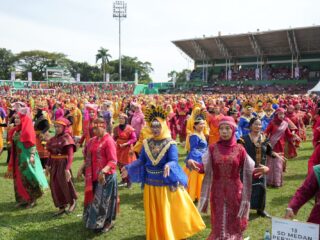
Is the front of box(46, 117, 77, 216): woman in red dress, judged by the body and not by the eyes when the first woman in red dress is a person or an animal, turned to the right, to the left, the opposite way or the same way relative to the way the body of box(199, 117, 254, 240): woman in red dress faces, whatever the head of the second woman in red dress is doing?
the same way

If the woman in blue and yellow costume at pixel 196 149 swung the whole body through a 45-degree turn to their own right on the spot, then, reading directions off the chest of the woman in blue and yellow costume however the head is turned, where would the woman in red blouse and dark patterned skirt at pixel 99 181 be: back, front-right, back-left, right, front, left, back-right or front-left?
front-right

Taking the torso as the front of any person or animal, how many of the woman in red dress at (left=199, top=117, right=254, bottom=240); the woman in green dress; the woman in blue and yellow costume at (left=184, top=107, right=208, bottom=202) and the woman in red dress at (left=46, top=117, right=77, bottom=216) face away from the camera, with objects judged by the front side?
0

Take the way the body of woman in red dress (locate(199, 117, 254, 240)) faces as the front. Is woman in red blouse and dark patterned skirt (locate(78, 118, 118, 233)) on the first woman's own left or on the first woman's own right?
on the first woman's own right

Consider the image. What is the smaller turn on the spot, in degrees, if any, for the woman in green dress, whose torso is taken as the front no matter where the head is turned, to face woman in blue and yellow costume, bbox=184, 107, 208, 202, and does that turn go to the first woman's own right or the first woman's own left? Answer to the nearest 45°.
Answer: approximately 135° to the first woman's own left

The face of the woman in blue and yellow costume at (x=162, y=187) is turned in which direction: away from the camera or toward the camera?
toward the camera

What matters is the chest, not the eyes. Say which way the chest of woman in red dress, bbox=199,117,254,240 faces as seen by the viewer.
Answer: toward the camera

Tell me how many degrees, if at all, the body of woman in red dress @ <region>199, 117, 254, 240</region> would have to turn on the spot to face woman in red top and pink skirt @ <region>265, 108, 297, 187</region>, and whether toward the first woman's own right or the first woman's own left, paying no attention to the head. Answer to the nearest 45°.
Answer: approximately 180°

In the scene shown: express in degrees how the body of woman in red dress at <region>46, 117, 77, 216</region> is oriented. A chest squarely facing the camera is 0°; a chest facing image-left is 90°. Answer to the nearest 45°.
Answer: approximately 45°

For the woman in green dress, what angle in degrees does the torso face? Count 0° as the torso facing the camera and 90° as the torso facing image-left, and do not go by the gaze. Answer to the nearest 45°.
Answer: approximately 45°

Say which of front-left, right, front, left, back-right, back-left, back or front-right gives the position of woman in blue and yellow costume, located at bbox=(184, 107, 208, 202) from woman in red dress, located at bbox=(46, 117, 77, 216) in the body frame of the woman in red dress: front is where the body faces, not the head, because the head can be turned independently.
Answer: back-left

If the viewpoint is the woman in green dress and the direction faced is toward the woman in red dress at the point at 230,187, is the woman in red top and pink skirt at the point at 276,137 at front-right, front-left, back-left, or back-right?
front-left

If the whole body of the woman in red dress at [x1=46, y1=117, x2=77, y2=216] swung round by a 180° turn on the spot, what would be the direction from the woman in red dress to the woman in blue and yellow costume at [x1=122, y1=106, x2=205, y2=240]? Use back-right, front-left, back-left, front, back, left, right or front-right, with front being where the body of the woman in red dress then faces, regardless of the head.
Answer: right

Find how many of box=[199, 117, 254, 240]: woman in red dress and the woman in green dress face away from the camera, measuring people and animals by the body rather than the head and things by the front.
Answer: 0

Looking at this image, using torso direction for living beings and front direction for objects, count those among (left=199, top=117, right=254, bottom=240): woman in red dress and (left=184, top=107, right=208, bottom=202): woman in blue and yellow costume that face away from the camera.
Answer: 0
